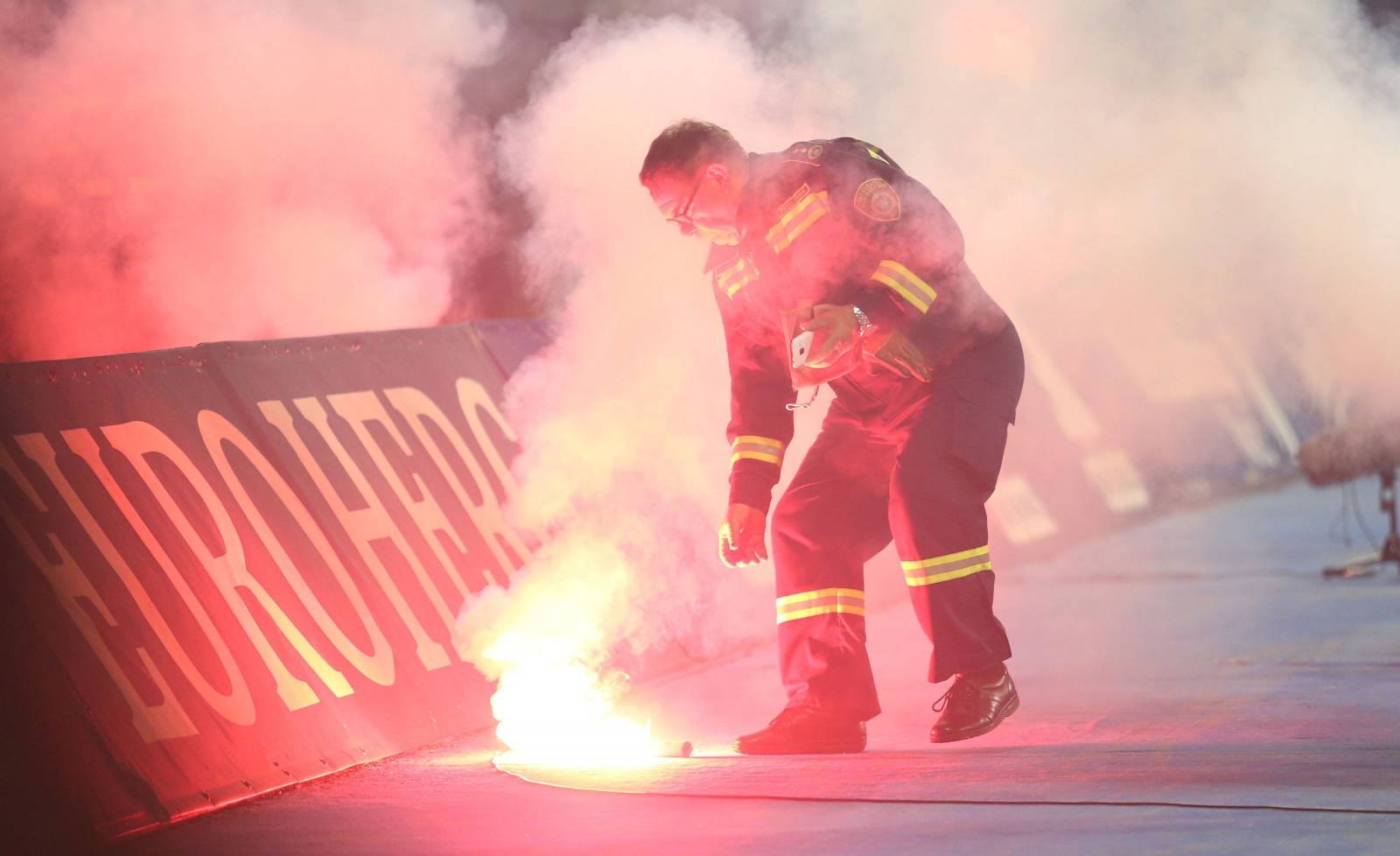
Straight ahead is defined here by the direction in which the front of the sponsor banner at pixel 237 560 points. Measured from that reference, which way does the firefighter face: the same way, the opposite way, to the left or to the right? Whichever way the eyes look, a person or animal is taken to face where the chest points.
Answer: to the right

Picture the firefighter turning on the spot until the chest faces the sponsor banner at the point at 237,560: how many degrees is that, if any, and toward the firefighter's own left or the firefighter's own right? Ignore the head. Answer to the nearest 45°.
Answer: approximately 45° to the firefighter's own right

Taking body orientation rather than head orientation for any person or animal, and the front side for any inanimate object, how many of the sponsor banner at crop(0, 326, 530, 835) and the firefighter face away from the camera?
0

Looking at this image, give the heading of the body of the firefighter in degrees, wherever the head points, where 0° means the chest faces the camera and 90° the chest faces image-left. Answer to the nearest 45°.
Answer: approximately 45°

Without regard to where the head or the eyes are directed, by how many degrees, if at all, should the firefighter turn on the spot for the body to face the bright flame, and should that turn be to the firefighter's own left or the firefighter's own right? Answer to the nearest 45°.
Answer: approximately 45° to the firefighter's own right

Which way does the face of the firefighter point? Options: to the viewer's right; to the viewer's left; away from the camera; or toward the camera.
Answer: to the viewer's left

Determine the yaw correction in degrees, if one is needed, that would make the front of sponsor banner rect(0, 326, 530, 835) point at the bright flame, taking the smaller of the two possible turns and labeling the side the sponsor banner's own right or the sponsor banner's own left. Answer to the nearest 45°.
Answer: approximately 45° to the sponsor banner's own left
